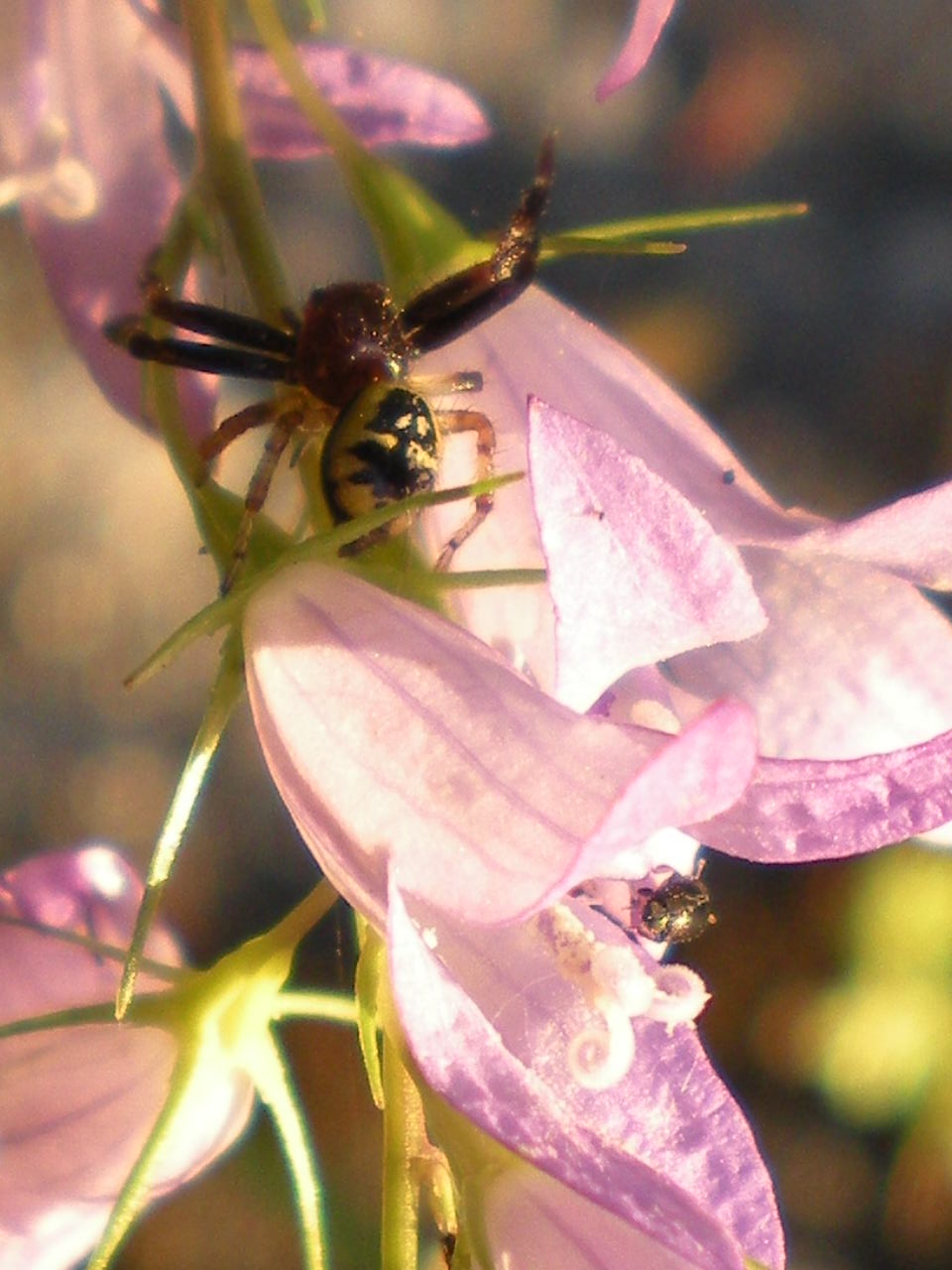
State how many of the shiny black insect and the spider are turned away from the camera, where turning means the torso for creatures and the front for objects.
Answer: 1

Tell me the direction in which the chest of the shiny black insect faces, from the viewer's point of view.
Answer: to the viewer's left

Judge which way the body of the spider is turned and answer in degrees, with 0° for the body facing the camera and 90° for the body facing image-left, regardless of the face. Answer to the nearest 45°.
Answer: approximately 180°

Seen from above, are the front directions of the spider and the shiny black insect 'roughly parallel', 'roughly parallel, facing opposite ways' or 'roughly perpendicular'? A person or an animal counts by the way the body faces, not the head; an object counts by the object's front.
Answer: roughly perpendicular
